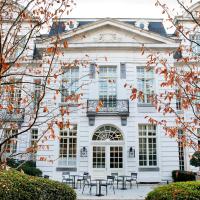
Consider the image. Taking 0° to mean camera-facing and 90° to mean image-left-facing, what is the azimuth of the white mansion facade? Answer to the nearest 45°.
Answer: approximately 0°

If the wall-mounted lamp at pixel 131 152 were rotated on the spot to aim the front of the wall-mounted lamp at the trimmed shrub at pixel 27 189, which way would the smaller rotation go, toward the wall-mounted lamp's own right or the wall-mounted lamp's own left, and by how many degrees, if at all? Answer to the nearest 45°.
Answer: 0° — it already faces it

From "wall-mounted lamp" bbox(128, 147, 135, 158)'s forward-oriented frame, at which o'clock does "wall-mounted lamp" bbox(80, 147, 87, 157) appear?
"wall-mounted lamp" bbox(80, 147, 87, 157) is roughly at 3 o'clock from "wall-mounted lamp" bbox(128, 147, 135, 158).

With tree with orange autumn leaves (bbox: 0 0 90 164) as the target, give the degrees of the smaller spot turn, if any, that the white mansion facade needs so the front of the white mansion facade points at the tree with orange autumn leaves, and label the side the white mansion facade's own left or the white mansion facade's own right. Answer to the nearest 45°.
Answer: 0° — it already faces it

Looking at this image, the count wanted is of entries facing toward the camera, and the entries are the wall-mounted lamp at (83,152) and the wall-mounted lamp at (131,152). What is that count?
2

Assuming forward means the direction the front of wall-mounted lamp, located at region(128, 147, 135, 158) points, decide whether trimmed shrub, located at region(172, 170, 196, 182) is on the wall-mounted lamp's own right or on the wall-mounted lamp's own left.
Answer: on the wall-mounted lamp's own left

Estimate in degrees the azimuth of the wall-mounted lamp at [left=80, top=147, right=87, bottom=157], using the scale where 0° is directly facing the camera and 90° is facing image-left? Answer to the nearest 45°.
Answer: approximately 0°

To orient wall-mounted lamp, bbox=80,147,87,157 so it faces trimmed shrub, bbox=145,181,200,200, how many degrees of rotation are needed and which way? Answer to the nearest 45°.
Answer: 0° — it already faces it

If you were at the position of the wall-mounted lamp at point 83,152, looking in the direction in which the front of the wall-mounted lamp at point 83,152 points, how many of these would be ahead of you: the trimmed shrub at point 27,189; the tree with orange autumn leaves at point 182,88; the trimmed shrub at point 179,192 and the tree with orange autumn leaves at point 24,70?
4
